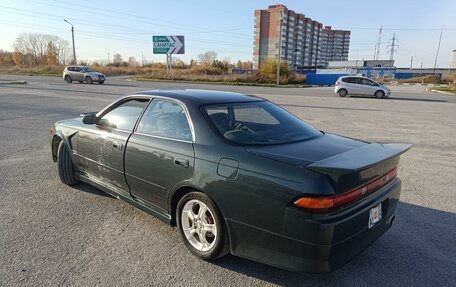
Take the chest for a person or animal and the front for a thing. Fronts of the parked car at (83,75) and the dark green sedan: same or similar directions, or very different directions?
very different directions

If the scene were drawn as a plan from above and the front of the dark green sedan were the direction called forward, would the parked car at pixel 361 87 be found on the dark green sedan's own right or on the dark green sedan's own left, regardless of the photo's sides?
on the dark green sedan's own right

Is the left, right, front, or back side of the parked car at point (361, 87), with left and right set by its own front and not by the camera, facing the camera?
right

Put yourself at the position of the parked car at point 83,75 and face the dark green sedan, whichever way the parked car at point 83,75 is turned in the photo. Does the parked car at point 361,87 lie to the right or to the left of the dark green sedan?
left

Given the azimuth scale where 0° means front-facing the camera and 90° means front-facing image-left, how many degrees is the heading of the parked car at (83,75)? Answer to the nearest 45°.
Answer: approximately 315°

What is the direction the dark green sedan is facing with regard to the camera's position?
facing away from the viewer and to the left of the viewer

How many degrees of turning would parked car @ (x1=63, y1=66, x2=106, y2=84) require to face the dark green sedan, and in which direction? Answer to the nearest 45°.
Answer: approximately 45° to its right

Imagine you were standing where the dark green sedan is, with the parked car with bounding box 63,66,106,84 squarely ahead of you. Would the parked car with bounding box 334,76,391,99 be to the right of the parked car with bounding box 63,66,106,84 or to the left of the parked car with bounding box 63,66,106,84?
right
